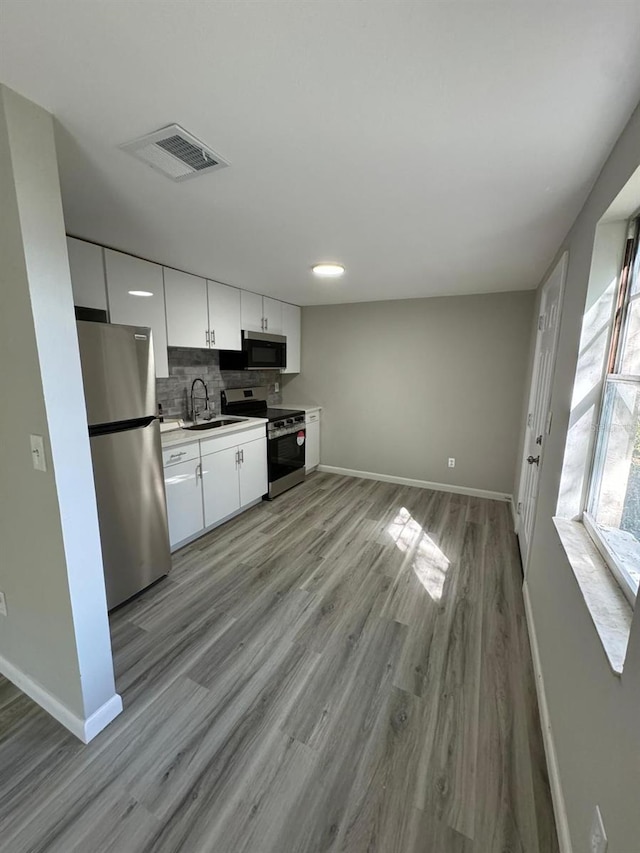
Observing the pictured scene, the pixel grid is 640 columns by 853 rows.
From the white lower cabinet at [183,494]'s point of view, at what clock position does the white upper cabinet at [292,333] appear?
The white upper cabinet is roughly at 9 o'clock from the white lower cabinet.

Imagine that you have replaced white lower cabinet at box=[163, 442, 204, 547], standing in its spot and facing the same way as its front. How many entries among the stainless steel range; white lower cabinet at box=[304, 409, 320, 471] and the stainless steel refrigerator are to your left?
2
